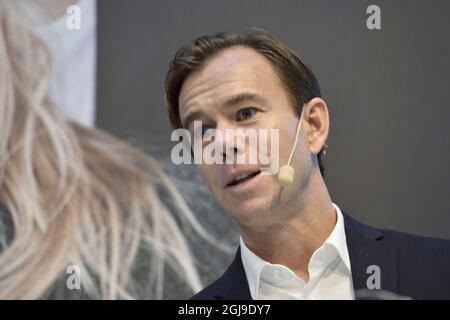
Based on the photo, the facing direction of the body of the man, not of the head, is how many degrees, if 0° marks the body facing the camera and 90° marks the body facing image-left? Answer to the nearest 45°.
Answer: approximately 45°

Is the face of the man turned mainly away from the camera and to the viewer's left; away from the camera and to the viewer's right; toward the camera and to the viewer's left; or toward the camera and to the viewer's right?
toward the camera and to the viewer's left
